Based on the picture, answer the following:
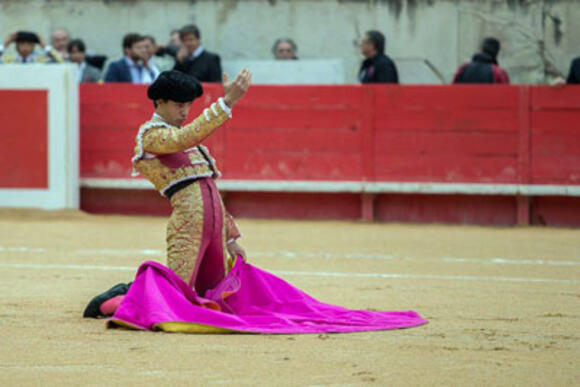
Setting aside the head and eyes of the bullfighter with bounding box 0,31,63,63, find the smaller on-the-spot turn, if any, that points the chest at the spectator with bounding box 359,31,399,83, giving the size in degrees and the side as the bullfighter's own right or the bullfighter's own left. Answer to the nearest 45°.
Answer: approximately 90° to the bullfighter's own left

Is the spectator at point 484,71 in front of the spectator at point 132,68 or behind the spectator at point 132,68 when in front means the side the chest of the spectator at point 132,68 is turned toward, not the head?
in front

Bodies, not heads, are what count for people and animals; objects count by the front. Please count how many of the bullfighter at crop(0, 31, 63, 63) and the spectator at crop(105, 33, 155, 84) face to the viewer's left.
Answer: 0

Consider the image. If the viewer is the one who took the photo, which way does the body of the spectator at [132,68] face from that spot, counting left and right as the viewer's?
facing the viewer and to the right of the viewer

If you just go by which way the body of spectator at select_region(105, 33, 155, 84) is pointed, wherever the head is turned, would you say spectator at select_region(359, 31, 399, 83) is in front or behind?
in front

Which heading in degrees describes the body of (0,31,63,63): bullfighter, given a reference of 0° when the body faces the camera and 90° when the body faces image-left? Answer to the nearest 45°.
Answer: approximately 0°

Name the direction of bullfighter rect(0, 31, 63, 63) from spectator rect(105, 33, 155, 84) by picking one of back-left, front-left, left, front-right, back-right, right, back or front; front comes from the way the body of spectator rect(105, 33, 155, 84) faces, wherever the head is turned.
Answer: back-right

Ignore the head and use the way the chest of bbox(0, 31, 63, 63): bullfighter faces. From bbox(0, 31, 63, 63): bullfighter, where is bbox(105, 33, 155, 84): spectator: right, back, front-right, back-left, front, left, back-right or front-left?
left

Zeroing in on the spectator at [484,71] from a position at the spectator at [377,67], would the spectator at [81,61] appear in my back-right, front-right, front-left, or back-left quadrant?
back-left

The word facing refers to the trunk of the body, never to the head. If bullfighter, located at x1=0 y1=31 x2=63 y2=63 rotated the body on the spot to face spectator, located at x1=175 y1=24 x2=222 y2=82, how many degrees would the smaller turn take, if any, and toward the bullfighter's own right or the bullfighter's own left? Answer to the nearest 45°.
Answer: approximately 45° to the bullfighter's own left

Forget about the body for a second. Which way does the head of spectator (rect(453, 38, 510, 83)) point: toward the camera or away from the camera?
away from the camera
